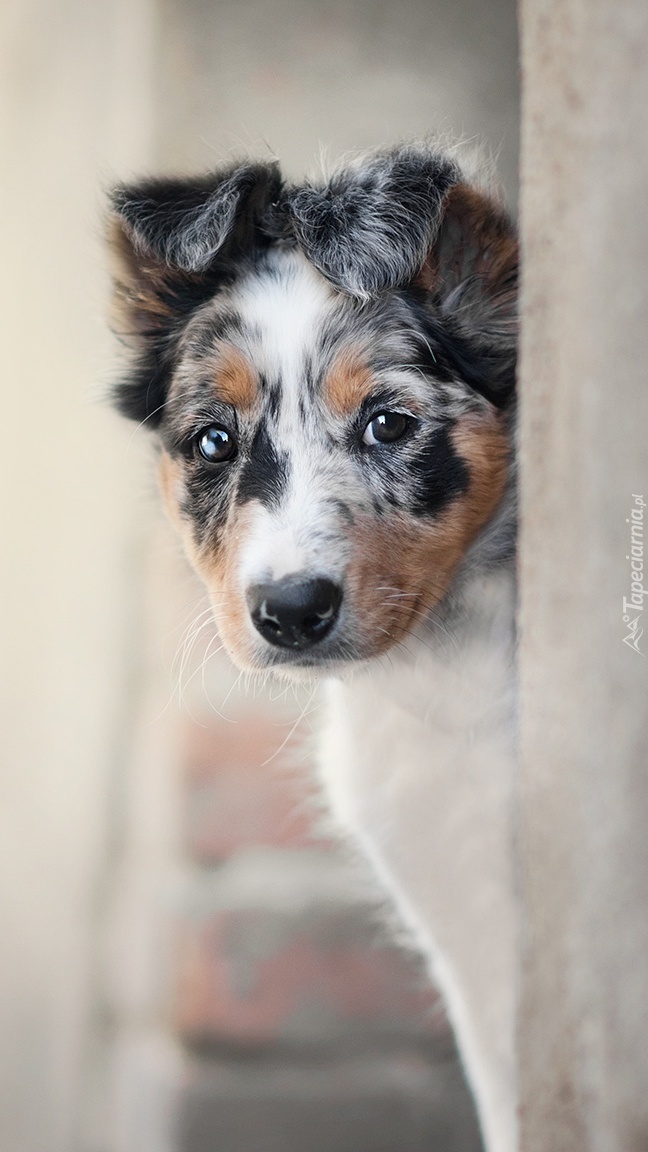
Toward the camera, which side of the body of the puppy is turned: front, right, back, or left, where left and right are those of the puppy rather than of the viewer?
front
